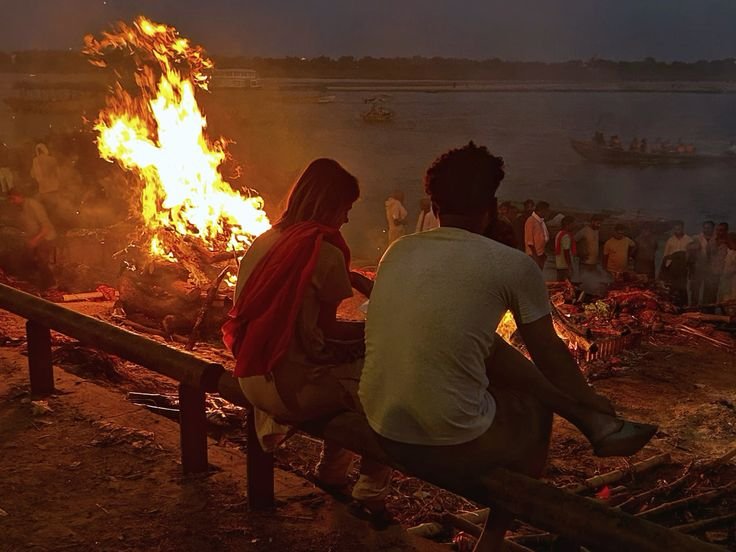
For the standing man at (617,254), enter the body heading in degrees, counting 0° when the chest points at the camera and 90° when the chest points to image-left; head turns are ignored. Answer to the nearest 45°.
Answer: approximately 0°

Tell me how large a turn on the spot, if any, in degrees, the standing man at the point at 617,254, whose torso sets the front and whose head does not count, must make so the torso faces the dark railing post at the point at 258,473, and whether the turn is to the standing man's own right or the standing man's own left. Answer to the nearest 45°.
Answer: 0° — they already face it

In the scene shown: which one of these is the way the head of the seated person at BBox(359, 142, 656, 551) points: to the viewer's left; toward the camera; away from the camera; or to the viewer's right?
away from the camera

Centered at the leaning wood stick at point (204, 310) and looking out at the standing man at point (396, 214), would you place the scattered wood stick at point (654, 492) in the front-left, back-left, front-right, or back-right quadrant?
back-right

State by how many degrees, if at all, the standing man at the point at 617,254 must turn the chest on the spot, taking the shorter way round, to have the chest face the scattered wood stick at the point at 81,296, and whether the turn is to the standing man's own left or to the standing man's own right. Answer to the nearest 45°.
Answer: approximately 45° to the standing man's own right

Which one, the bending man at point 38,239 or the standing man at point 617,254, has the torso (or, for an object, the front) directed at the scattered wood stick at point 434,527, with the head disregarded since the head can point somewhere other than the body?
the standing man at point 617,254

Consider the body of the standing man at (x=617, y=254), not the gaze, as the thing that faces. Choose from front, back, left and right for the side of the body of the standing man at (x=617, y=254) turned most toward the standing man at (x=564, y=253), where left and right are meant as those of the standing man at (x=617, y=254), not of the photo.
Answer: right
